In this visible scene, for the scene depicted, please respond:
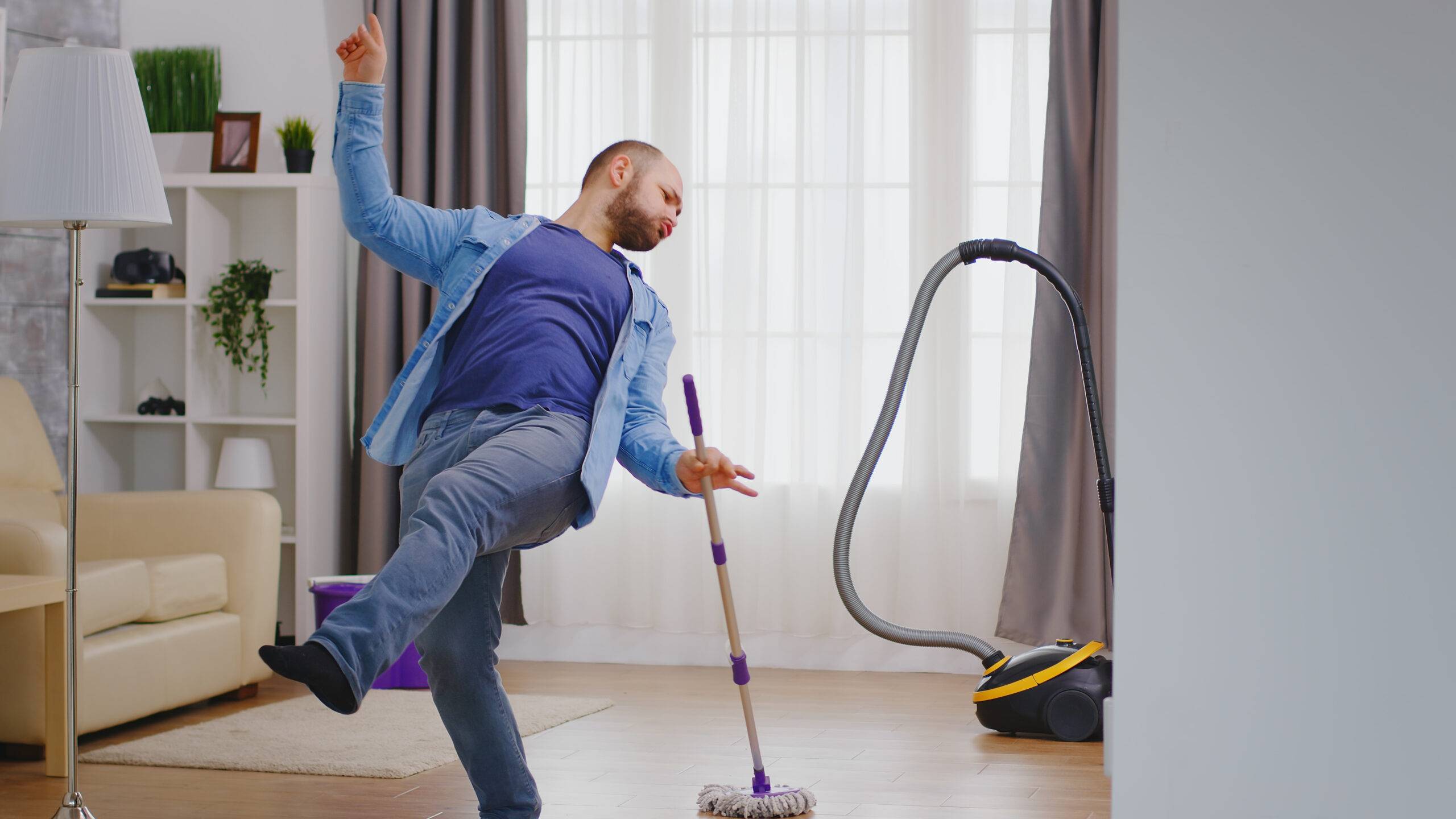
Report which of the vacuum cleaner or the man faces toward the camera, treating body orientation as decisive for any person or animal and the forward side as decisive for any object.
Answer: the man

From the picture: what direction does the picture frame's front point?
toward the camera

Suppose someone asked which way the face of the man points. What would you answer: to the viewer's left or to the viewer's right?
to the viewer's right

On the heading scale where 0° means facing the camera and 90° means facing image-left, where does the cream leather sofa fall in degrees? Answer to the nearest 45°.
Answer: approximately 315°

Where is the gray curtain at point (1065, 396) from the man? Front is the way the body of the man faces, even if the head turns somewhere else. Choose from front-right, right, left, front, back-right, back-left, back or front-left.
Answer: back-left

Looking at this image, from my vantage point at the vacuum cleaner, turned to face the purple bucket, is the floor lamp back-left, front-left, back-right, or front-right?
front-left

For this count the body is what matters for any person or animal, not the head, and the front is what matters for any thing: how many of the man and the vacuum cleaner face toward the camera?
1

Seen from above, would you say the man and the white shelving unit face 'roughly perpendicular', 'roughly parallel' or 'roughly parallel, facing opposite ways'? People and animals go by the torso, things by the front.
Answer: roughly parallel

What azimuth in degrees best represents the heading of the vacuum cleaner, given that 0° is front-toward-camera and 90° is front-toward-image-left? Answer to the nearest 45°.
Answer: approximately 90°

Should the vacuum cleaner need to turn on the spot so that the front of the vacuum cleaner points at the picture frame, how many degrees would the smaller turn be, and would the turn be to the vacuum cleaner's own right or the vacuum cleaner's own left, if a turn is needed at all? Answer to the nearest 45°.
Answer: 0° — it already faces it

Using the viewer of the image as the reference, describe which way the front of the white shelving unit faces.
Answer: facing the viewer
